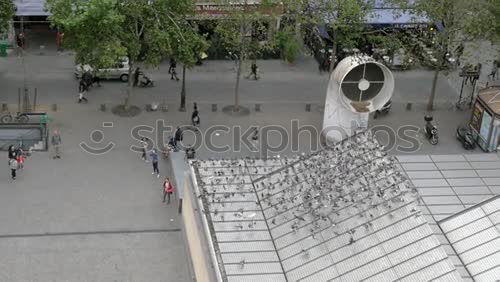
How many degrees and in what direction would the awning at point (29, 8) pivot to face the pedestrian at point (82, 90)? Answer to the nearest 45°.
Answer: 0° — it already faces them

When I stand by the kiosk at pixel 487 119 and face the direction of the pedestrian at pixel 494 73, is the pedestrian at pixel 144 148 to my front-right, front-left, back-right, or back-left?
back-left

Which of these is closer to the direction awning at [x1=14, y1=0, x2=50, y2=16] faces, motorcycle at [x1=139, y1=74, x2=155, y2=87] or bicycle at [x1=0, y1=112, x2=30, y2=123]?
the bicycle
